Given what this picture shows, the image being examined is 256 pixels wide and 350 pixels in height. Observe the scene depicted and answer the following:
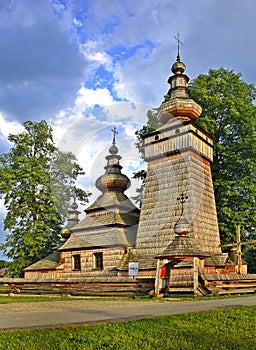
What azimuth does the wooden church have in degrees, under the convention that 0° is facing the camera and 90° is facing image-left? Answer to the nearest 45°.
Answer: approximately 315°

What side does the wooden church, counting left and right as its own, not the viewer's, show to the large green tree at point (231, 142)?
left
